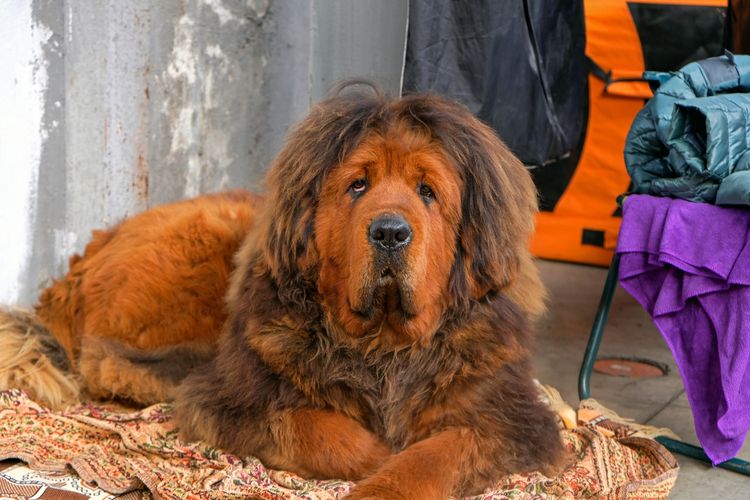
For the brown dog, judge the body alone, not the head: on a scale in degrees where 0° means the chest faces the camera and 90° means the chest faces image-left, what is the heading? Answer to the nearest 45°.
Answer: approximately 315°

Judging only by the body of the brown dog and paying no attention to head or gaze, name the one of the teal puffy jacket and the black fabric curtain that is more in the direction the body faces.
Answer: the teal puffy jacket

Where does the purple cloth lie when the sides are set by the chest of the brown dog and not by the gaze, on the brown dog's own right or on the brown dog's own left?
on the brown dog's own left

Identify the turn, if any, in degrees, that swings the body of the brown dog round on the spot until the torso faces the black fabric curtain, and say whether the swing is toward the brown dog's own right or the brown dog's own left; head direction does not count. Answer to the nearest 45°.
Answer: approximately 135° to the brown dog's own left

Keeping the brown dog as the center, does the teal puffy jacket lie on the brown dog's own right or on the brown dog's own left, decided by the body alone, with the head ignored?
on the brown dog's own left

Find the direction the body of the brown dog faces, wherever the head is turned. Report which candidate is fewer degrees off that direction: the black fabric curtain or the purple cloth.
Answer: the purple cloth
